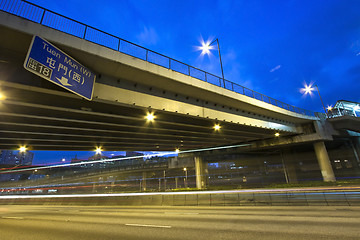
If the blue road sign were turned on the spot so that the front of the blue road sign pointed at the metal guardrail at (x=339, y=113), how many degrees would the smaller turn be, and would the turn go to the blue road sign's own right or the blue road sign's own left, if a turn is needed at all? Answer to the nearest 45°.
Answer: approximately 45° to the blue road sign's own left

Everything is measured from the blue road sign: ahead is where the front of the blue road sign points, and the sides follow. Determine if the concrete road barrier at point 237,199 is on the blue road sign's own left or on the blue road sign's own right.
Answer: on the blue road sign's own left
